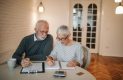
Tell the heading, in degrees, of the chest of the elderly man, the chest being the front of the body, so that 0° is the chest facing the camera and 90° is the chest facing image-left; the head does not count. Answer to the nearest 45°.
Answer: approximately 0°

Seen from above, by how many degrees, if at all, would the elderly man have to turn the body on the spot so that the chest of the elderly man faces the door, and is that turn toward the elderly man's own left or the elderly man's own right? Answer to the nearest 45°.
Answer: approximately 135° to the elderly man's own left

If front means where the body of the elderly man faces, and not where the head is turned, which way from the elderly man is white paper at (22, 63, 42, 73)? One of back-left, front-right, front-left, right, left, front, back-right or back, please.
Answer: front

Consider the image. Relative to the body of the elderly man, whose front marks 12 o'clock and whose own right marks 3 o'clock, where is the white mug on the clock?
The white mug is roughly at 1 o'clock from the elderly man.
